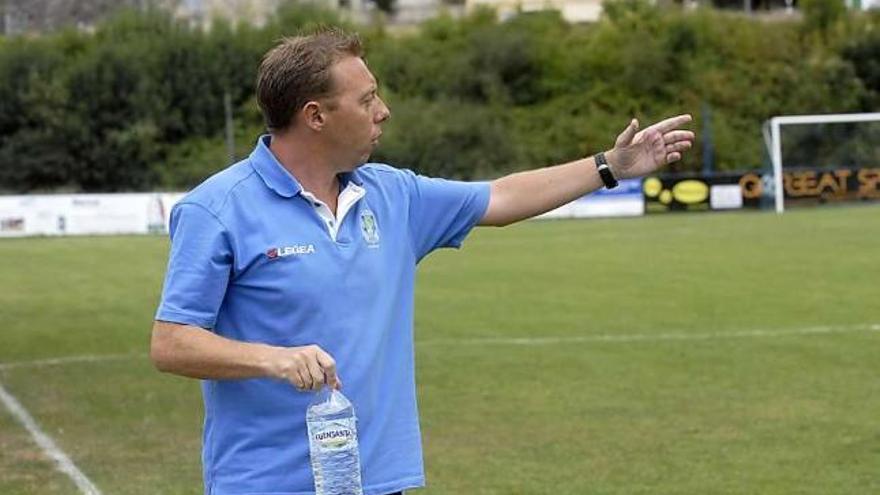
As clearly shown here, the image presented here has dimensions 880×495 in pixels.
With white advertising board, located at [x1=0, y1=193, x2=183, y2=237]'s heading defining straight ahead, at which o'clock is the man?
The man is roughly at 12 o'clock from the white advertising board.

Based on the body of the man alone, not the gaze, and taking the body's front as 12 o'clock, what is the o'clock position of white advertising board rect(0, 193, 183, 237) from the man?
The white advertising board is roughly at 7 o'clock from the man.

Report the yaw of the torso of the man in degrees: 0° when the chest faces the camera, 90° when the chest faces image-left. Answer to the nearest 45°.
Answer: approximately 315°

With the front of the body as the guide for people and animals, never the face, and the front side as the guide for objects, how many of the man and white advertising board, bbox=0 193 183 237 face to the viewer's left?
0

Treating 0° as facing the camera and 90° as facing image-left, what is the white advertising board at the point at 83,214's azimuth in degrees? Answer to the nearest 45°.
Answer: approximately 0°

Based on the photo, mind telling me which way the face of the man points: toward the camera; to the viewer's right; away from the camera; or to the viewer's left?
to the viewer's right
